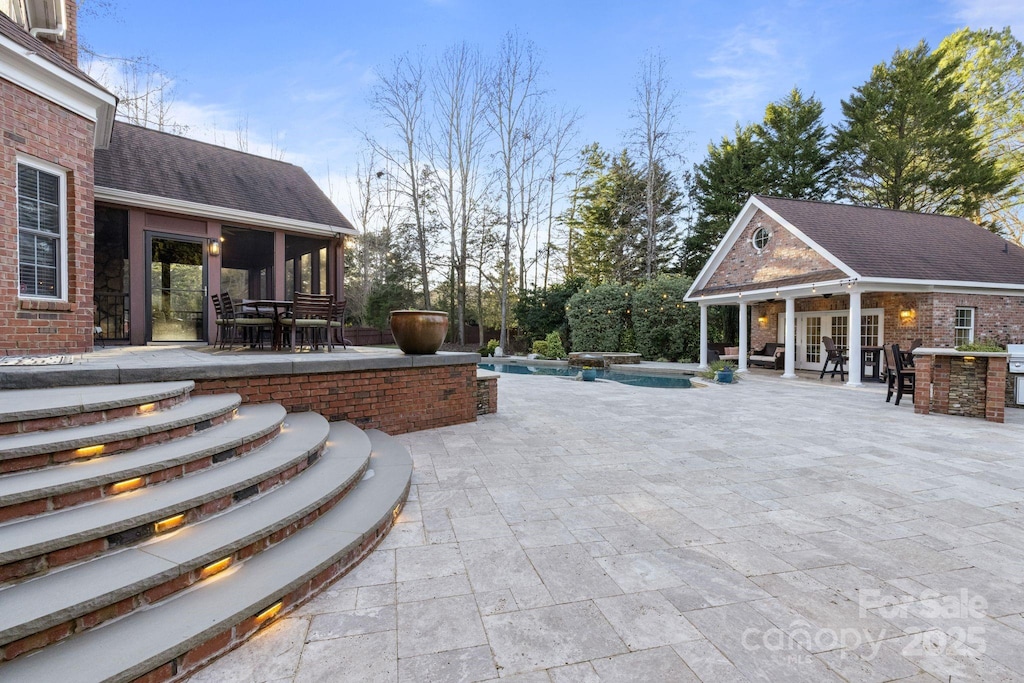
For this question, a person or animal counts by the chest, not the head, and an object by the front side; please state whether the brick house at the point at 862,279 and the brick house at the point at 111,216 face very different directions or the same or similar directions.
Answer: very different directions

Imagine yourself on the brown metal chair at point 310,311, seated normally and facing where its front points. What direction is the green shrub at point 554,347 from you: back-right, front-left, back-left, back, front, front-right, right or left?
right

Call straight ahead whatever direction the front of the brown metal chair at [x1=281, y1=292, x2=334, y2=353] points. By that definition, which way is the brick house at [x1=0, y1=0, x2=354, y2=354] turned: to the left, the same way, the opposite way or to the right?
the opposite way

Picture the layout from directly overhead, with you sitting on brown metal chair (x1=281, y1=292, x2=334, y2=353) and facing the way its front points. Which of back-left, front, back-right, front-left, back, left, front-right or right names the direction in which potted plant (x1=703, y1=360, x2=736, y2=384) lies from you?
back-right

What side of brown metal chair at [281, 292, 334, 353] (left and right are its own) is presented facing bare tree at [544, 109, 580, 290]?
right

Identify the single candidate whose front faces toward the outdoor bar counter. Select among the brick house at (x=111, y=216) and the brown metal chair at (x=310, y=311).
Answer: the brick house

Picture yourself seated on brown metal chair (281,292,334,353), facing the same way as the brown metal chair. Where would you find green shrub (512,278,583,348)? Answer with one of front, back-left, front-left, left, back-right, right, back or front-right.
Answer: right

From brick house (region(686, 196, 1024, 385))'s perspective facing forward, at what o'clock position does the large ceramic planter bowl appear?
The large ceramic planter bowl is roughly at 11 o'clock from the brick house.

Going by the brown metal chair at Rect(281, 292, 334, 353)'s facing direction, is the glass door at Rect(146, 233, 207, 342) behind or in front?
in front

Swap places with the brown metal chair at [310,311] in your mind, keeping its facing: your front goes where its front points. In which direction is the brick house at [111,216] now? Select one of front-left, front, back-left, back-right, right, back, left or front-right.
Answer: front

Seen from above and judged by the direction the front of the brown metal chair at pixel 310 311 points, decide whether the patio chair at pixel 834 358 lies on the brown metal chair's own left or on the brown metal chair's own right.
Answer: on the brown metal chair's own right

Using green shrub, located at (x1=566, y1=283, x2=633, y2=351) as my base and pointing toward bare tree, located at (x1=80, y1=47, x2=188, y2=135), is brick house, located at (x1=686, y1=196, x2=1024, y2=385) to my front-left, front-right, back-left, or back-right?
back-left

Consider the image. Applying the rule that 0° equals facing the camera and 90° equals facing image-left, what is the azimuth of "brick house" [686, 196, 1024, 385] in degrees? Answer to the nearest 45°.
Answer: approximately 45°

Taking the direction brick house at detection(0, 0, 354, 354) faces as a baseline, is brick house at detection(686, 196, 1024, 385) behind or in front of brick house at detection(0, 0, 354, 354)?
in front

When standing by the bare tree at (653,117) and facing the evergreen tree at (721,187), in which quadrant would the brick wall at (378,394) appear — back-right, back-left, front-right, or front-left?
back-right

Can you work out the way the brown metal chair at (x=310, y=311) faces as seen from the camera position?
facing away from the viewer and to the left of the viewer

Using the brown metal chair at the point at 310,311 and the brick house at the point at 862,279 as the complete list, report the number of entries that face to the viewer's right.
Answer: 0

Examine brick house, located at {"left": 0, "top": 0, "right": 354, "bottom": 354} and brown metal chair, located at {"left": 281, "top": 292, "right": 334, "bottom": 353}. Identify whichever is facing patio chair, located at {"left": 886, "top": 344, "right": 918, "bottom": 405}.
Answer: the brick house

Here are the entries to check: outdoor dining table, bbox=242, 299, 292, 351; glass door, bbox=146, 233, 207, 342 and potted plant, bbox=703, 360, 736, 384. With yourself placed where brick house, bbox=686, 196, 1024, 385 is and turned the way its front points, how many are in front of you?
3

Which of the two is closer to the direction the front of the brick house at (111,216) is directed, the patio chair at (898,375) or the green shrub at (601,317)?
the patio chair

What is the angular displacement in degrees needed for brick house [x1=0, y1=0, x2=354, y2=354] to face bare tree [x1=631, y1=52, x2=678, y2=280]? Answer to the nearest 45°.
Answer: approximately 45° to its left
